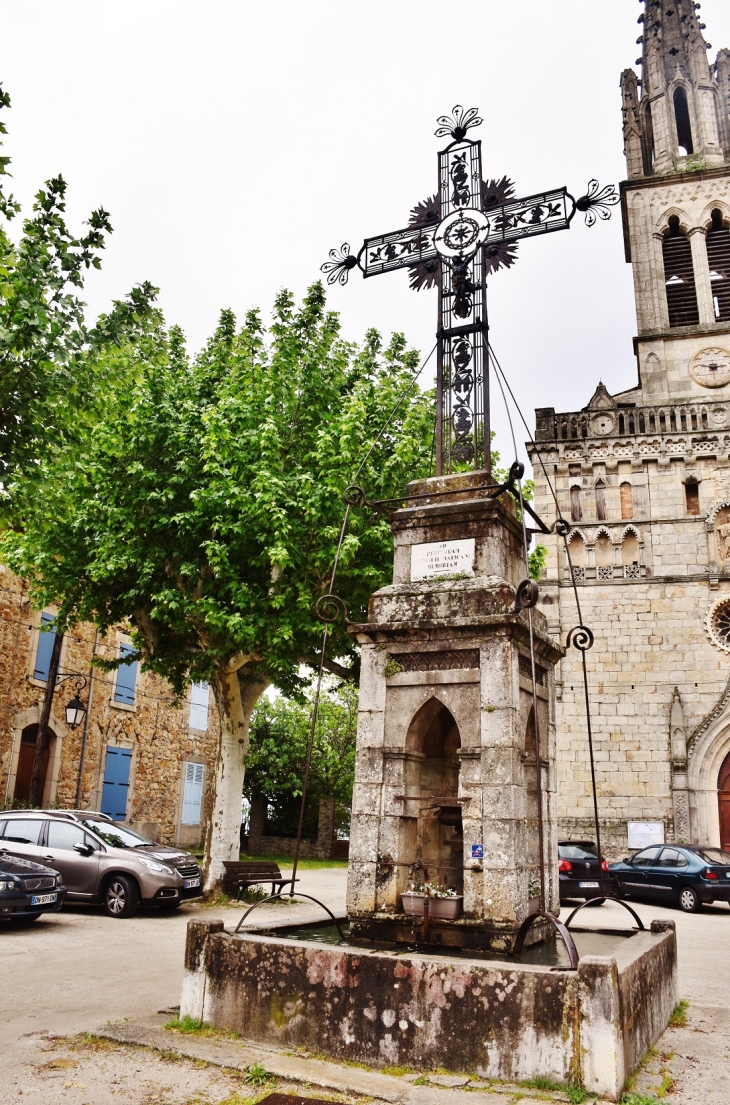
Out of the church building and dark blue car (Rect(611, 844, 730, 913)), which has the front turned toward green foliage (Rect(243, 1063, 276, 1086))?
the church building

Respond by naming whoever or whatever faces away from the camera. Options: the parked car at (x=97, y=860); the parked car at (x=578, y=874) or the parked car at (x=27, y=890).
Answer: the parked car at (x=578, y=874)

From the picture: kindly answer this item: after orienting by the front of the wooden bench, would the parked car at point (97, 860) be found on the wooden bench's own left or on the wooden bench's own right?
on the wooden bench's own right

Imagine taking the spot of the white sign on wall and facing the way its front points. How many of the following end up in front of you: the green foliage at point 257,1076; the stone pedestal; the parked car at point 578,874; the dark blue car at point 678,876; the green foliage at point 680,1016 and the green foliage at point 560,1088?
6

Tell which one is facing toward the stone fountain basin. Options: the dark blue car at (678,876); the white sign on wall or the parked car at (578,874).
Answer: the white sign on wall

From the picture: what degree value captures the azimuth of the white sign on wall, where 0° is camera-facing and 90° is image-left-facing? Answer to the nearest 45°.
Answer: approximately 0°

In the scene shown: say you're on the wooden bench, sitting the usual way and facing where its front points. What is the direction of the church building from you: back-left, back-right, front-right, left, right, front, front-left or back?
left

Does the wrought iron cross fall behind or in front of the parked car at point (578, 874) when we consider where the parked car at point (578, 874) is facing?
behind

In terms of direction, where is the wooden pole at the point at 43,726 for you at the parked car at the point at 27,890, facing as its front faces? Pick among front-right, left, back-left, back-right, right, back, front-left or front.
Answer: back-left

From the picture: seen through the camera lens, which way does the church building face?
facing the viewer

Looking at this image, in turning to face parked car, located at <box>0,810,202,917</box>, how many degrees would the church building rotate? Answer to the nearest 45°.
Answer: approximately 45° to its right

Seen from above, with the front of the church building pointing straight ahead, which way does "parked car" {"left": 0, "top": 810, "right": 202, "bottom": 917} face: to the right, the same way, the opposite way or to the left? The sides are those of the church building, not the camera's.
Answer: to the left

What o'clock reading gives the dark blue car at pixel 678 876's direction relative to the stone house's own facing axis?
The dark blue car is roughly at 12 o'clock from the stone house.

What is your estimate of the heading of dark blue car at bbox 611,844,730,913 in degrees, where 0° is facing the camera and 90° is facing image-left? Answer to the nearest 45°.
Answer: approximately 135°

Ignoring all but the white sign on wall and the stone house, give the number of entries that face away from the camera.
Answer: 0

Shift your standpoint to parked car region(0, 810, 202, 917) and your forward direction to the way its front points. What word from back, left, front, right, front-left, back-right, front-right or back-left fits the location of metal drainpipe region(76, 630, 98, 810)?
back-left

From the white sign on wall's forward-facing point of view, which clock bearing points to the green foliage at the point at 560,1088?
The green foliage is roughly at 12 o'clock from the white sign on wall.
